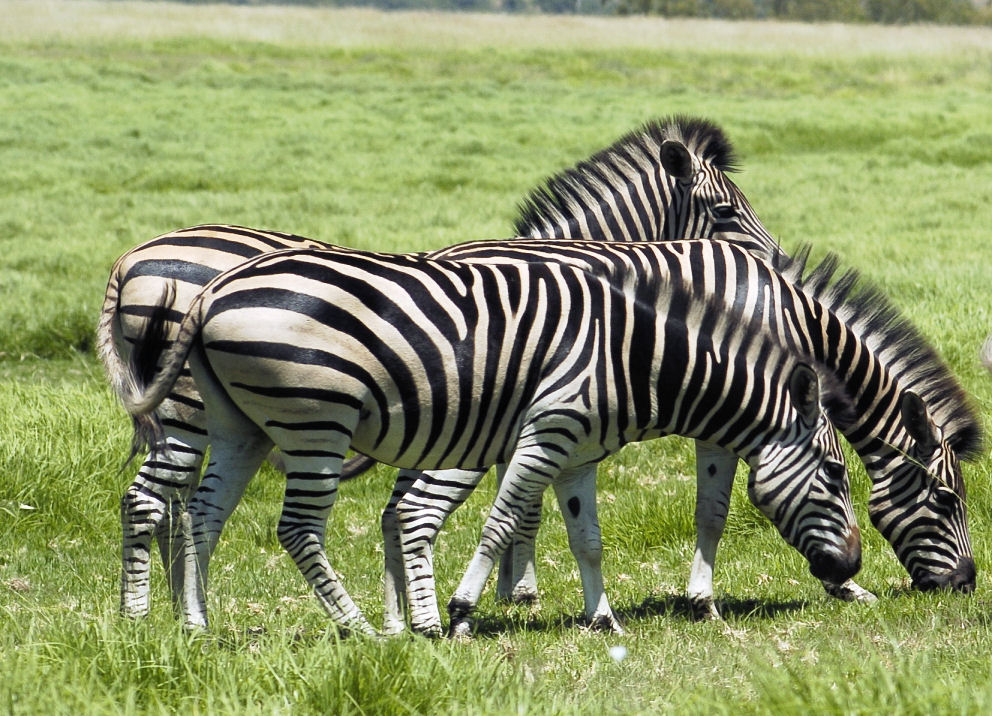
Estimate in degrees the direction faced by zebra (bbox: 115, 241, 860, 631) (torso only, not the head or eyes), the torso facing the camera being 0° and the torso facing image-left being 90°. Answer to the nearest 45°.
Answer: approximately 270°

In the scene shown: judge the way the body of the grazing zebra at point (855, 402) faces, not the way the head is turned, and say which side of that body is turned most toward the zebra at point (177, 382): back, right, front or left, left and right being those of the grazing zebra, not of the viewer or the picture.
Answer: back

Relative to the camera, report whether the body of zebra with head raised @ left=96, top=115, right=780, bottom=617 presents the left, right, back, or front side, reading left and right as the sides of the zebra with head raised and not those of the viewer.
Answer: right

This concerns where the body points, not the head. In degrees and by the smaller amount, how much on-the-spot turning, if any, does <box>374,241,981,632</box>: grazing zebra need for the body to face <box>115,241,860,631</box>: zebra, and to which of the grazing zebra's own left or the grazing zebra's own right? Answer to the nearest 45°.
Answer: approximately 135° to the grazing zebra's own right

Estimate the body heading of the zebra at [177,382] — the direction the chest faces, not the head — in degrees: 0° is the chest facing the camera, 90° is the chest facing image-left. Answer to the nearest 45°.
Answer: approximately 270°

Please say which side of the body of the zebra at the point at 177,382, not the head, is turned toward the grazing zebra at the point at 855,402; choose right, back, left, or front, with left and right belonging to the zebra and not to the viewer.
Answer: front

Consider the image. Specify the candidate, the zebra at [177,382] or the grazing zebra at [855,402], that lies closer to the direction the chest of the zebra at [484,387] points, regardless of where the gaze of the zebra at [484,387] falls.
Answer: the grazing zebra

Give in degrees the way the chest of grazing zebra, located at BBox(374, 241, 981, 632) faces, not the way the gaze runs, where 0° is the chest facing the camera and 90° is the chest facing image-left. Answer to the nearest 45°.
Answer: approximately 270°

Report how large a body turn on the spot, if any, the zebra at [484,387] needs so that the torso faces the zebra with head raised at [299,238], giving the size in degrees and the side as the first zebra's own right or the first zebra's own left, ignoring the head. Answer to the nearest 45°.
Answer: approximately 135° to the first zebra's own left
